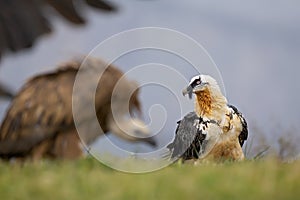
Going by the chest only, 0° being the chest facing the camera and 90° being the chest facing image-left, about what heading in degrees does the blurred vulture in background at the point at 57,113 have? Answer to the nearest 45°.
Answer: approximately 270°

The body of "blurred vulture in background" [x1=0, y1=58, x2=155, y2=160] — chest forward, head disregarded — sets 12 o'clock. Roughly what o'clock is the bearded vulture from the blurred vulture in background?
The bearded vulture is roughly at 12 o'clock from the blurred vulture in background.

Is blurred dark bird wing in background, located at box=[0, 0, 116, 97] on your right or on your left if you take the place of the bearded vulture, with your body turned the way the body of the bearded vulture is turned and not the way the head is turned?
on your right
